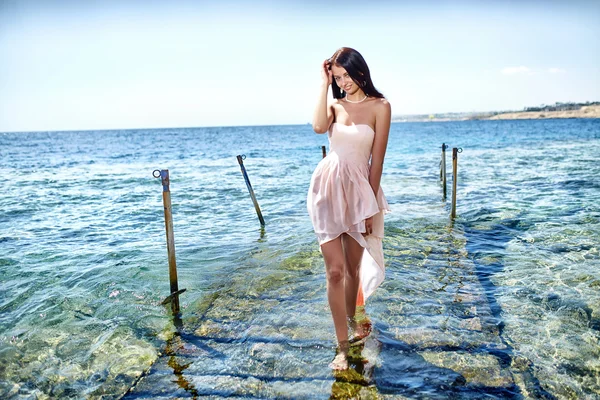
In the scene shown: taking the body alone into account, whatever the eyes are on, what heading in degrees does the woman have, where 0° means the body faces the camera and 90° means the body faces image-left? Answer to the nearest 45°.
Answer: approximately 0°

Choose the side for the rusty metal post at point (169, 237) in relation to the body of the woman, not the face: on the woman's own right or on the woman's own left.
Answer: on the woman's own right
